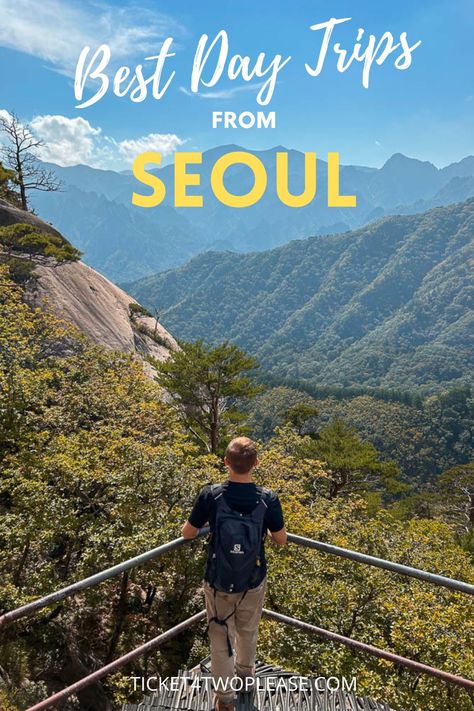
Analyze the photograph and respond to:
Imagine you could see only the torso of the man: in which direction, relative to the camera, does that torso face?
away from the camera

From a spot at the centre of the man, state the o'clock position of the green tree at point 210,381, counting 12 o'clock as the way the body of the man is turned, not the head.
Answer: The green tree is roughly at 12 o'clock from the man.
